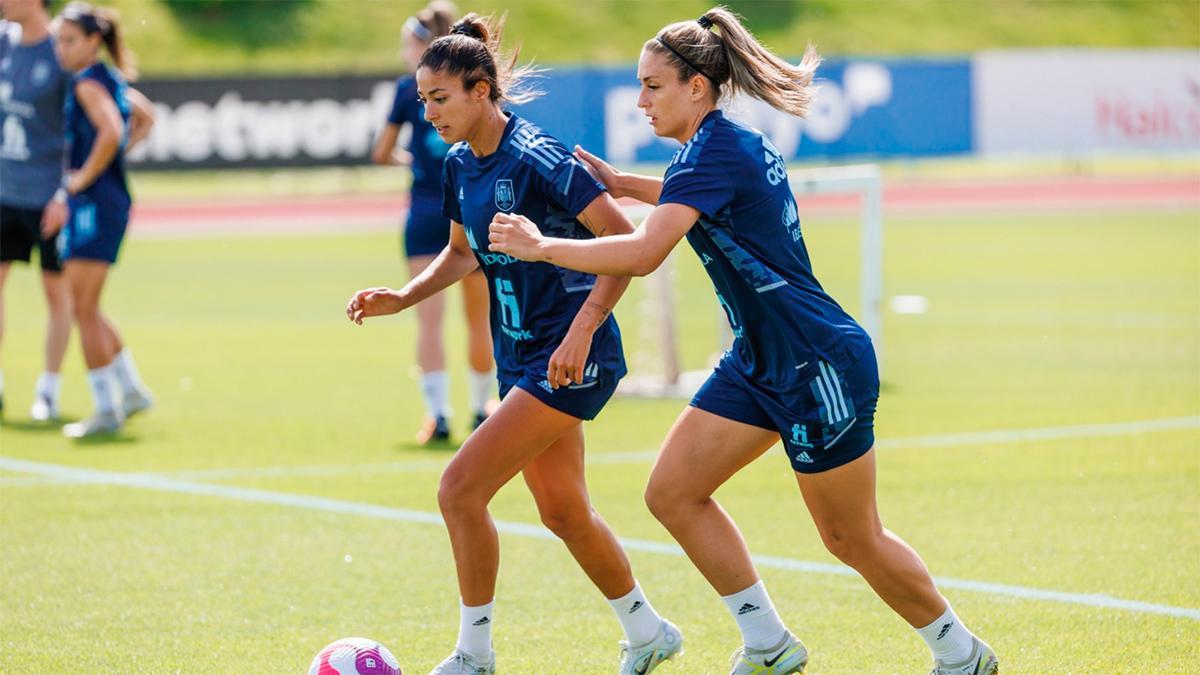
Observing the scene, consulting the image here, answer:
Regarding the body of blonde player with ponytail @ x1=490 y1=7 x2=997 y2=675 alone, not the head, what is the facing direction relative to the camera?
to the viewer's left

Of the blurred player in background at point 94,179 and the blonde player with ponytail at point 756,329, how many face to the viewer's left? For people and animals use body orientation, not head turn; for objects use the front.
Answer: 2

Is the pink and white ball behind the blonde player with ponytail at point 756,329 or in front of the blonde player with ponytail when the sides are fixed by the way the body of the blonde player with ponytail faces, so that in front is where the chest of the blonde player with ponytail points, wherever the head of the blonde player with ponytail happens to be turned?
in front

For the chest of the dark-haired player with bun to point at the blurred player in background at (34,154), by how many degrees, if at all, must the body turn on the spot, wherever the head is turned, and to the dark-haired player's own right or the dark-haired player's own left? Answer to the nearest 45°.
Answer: approximately 90° to the dark-haired player's own right

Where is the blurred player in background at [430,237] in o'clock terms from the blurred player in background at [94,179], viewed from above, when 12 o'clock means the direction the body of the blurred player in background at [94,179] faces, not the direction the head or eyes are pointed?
the blurred player in background at [430,237] is roughly at 7 o'clock from the blurred player in background at [94,179].

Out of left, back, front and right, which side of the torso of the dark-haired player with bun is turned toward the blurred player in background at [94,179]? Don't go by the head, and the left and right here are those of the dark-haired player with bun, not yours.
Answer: right

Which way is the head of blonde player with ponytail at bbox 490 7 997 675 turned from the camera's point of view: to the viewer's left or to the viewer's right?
to the viewer's left

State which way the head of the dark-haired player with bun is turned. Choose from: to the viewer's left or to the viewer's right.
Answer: to the viewer's left

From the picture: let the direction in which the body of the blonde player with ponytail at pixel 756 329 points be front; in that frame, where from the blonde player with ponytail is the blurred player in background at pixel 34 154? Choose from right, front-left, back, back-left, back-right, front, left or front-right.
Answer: front-right

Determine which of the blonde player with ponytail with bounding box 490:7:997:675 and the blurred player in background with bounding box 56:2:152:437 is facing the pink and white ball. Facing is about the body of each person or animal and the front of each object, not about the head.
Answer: the blonde player with ponytail

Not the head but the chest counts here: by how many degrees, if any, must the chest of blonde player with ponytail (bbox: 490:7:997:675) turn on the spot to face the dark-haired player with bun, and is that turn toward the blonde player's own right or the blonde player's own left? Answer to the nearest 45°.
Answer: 0° — they already face them

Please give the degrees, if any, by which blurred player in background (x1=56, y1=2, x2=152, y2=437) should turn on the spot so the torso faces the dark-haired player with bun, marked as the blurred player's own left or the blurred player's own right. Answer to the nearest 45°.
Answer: approximately 90° to the blurred player's own left

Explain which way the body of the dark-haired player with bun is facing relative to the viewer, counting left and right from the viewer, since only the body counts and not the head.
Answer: facing the viewer and to the left of the viewer
